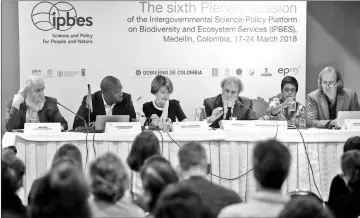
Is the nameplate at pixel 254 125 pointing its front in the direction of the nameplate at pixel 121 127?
no

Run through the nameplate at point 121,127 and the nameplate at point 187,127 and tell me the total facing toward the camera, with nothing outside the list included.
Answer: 2

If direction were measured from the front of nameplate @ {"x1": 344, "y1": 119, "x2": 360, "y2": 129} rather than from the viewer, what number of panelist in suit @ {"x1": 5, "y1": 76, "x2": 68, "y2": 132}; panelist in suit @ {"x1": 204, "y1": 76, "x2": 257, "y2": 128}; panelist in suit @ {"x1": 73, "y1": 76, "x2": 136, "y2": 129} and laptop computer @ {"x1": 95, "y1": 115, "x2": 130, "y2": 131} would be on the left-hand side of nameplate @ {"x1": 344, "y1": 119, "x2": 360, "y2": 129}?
0

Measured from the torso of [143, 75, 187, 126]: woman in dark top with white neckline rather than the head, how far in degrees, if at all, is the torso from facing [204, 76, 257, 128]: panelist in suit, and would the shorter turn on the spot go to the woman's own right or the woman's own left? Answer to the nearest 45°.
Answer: approximately 90° to the woman's own left

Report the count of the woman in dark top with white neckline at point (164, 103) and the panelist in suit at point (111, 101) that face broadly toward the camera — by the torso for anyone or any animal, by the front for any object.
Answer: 2

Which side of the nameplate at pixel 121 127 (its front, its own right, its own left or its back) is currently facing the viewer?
front

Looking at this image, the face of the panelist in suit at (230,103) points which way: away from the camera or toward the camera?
toward the camera

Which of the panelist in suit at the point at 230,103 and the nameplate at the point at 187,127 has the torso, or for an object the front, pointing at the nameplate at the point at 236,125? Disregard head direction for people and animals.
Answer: the panelist in suit

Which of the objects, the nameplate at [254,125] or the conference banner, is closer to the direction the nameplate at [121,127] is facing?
the nameplate

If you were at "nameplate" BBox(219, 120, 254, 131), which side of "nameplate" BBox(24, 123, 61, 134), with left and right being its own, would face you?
left

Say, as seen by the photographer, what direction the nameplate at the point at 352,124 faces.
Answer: facing the viewer

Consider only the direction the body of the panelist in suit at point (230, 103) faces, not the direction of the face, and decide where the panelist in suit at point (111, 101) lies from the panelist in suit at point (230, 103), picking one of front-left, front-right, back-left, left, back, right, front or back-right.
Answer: right

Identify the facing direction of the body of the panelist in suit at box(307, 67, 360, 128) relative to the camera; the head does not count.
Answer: toward the camera

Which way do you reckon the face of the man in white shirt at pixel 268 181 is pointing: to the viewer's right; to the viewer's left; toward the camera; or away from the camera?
away from the camera

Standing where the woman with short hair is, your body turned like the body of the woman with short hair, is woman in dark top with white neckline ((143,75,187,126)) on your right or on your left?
on your right
